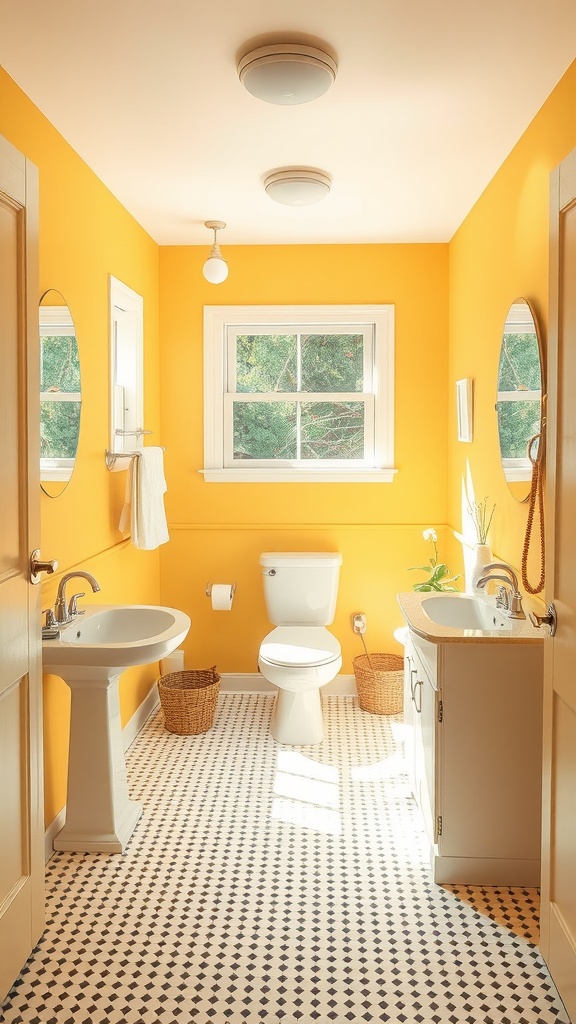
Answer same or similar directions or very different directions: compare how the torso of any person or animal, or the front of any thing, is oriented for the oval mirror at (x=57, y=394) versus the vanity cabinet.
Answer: very different directions

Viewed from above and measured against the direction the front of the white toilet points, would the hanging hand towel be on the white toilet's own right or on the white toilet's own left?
on the white toilet's own right

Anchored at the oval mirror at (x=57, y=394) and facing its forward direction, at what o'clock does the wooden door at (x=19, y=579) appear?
The wooden door is roughly at 3 o'clock from the oval mirror.

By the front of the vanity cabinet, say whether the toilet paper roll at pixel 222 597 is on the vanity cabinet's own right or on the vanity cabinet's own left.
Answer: on the vanity cabinet's own right

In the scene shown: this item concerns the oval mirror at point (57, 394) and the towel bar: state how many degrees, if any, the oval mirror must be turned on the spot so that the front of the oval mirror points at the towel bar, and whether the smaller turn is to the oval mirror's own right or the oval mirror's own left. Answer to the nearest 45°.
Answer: approximately 90° to the oval mirror's own left

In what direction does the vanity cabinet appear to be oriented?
to the viewer's left

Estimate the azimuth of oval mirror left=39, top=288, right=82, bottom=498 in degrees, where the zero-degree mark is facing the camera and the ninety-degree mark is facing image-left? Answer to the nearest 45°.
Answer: approximately 270°

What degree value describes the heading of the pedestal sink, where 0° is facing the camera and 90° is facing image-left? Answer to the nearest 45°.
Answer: approximately 270°

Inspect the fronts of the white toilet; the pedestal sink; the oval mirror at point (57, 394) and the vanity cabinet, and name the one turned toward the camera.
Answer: the white toilet

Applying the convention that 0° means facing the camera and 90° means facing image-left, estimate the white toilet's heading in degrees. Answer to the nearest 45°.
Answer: approximately 0°

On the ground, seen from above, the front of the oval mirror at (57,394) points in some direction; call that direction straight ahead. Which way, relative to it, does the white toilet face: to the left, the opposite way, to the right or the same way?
to the right
